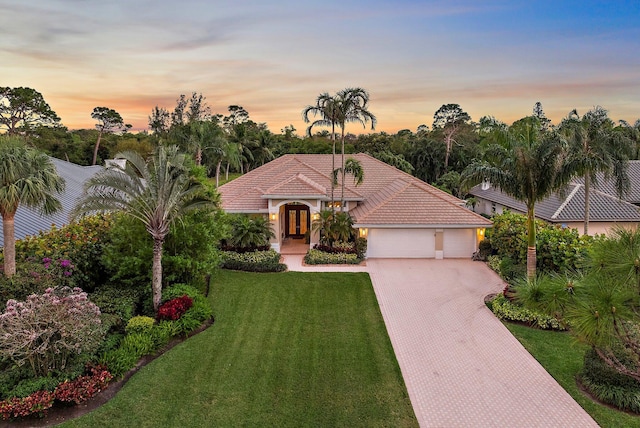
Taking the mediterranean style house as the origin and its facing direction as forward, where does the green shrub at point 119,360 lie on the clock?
The green shrub is roughly at 1 o'clock from the mediterranean style house.

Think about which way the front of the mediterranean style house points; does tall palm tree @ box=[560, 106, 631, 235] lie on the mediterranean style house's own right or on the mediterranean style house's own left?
on the mediterranean style house's own left

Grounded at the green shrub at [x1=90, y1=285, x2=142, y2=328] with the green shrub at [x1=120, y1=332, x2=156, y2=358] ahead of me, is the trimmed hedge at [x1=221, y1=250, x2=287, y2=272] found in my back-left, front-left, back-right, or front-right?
back-left

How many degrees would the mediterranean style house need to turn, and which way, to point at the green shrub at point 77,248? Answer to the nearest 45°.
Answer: approximately 45° to its right

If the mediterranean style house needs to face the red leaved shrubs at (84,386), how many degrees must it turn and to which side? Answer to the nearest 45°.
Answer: approximately 45° to its right

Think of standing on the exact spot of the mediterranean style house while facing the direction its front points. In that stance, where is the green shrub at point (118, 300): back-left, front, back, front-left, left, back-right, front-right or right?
front-right

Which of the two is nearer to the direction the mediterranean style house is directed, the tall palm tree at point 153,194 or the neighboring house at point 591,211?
the tall palm tree

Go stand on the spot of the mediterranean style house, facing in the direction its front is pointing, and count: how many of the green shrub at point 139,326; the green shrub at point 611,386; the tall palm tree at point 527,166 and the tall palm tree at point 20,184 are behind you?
0

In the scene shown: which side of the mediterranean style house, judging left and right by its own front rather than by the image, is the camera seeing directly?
front

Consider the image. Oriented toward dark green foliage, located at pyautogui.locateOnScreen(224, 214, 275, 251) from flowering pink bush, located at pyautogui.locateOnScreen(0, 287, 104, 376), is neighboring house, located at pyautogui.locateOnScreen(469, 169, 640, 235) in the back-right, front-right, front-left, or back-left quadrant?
front-right

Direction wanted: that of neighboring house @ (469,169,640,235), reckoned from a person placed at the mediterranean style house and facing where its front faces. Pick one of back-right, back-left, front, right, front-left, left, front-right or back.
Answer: left

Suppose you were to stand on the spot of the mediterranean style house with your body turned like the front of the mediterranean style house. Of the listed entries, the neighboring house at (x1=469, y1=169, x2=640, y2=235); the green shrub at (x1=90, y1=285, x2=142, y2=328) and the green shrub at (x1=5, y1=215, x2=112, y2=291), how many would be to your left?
1

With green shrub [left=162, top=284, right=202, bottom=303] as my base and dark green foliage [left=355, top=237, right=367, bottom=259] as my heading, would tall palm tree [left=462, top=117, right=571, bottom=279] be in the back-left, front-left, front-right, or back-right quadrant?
front-right

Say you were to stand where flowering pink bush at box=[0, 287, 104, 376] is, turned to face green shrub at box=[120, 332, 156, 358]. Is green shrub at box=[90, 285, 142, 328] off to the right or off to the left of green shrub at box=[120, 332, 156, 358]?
left

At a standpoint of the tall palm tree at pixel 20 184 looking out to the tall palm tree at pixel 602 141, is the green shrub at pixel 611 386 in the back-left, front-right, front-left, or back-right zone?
front-right
